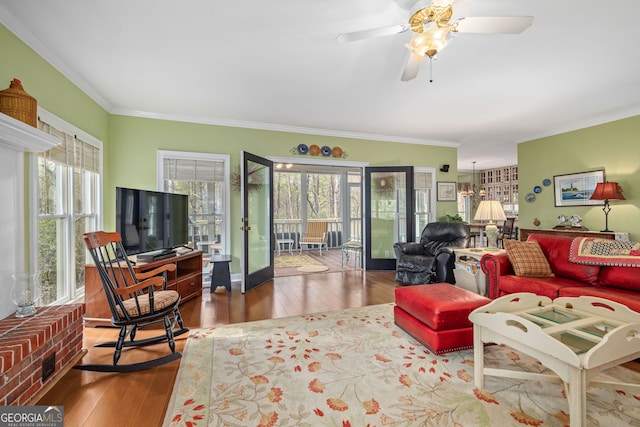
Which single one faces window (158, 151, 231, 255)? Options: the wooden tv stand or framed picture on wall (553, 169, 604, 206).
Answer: the framed picture on wall

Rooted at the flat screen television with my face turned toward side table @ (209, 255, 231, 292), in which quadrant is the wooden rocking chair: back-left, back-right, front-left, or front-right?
back-right

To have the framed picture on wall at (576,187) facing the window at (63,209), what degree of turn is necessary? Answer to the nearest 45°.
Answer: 0° — it already faces it

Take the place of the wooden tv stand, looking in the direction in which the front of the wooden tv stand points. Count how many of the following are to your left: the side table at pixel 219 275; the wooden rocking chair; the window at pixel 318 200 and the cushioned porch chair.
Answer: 3

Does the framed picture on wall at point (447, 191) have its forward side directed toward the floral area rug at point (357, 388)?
yes

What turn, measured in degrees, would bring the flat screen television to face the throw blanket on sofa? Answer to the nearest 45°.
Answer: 0° — it already faces it

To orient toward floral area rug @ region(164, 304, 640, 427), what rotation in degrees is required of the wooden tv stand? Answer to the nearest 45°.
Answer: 0° — it already faces it

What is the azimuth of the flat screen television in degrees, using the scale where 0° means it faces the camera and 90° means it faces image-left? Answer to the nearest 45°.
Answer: approximately 315°

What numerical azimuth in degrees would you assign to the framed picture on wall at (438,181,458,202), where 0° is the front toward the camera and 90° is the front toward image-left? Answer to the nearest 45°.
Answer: approximately 0°

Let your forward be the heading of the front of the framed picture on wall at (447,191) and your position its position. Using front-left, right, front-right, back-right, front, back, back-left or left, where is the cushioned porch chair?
right
